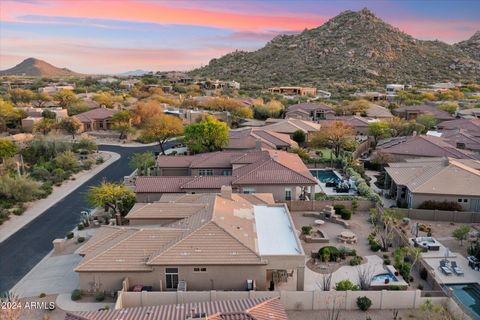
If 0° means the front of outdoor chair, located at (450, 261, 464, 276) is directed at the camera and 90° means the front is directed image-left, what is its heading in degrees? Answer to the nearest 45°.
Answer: approximately 315°

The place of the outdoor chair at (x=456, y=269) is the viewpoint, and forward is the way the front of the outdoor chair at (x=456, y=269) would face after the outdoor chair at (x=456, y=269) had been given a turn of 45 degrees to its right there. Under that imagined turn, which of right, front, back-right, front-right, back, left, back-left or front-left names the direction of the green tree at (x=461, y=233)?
back

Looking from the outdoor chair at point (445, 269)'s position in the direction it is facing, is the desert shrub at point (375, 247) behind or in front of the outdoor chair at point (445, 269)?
behind

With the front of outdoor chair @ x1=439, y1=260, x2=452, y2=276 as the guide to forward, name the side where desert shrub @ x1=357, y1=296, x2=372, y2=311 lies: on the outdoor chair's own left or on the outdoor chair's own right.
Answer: on the outdoor chair's own right

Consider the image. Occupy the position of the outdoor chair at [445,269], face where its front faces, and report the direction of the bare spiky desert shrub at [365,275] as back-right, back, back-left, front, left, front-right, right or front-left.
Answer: right

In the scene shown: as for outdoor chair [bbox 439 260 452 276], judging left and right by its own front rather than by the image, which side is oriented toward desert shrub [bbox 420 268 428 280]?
right

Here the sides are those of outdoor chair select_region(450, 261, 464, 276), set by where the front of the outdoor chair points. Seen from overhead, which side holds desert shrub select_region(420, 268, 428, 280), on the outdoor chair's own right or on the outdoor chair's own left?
on the outdoor chair's own right

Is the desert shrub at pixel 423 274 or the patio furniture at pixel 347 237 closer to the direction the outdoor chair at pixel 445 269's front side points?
the desert shrub

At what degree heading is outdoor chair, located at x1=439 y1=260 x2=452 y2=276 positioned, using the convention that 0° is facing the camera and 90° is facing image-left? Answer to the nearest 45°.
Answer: approximately 315°

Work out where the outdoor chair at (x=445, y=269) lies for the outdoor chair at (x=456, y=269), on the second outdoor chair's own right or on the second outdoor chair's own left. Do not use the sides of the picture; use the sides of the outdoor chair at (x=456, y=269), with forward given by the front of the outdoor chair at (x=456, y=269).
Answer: on the second outdoor chair's own right
